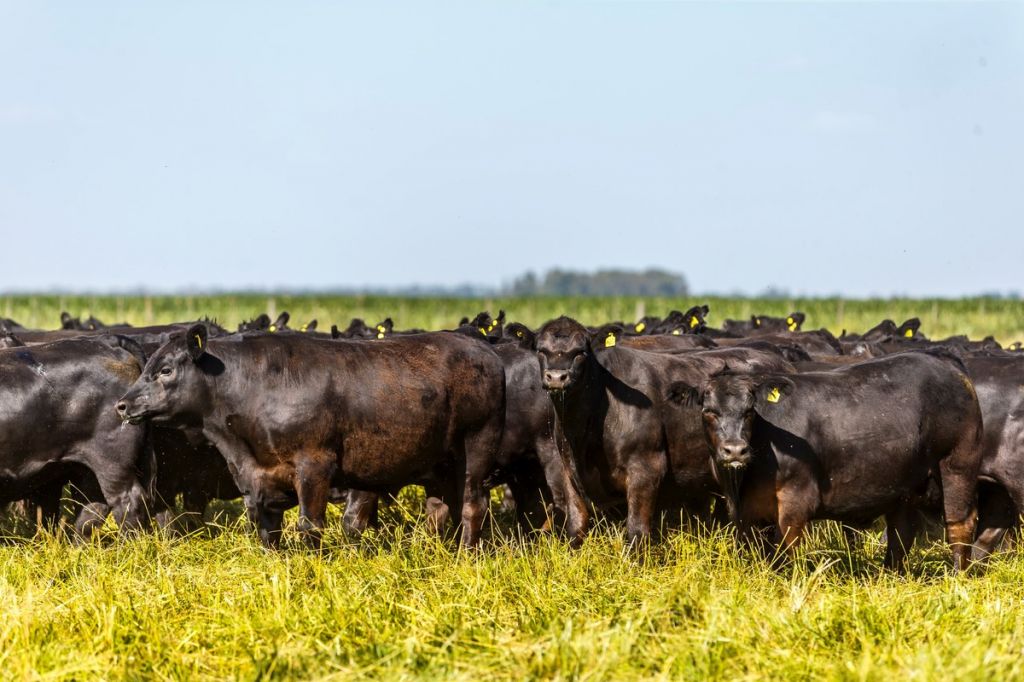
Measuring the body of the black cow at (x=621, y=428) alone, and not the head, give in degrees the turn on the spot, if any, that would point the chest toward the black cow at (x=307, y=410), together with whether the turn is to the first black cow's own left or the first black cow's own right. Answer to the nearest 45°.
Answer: approximately 45° to the first black cow's own right

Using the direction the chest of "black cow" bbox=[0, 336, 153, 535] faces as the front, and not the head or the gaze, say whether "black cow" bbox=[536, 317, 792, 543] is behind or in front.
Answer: behind

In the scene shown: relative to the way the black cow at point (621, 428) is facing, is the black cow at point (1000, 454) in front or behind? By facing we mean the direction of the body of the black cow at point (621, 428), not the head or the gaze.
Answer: behind

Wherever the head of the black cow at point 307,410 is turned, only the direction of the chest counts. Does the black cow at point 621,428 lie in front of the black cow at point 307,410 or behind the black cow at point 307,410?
behind

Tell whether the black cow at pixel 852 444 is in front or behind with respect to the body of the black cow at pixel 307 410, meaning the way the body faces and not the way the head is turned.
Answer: behind

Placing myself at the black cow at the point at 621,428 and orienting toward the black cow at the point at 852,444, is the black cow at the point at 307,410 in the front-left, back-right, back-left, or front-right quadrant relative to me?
back-right

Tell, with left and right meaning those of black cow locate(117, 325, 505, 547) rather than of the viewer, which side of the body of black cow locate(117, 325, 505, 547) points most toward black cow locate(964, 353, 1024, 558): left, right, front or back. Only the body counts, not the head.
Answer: back

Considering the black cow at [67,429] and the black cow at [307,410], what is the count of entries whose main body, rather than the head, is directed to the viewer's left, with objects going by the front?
2

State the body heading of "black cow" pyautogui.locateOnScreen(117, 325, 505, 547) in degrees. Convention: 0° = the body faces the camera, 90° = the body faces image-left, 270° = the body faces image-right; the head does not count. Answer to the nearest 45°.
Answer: approximately 90°

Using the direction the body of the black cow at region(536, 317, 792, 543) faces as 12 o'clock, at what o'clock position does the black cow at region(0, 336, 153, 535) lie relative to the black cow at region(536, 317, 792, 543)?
the black cow at region(0, 336, 153, 535) is roughly at 1 o'clock from the black cow at region(536, 317, 792, 543).
